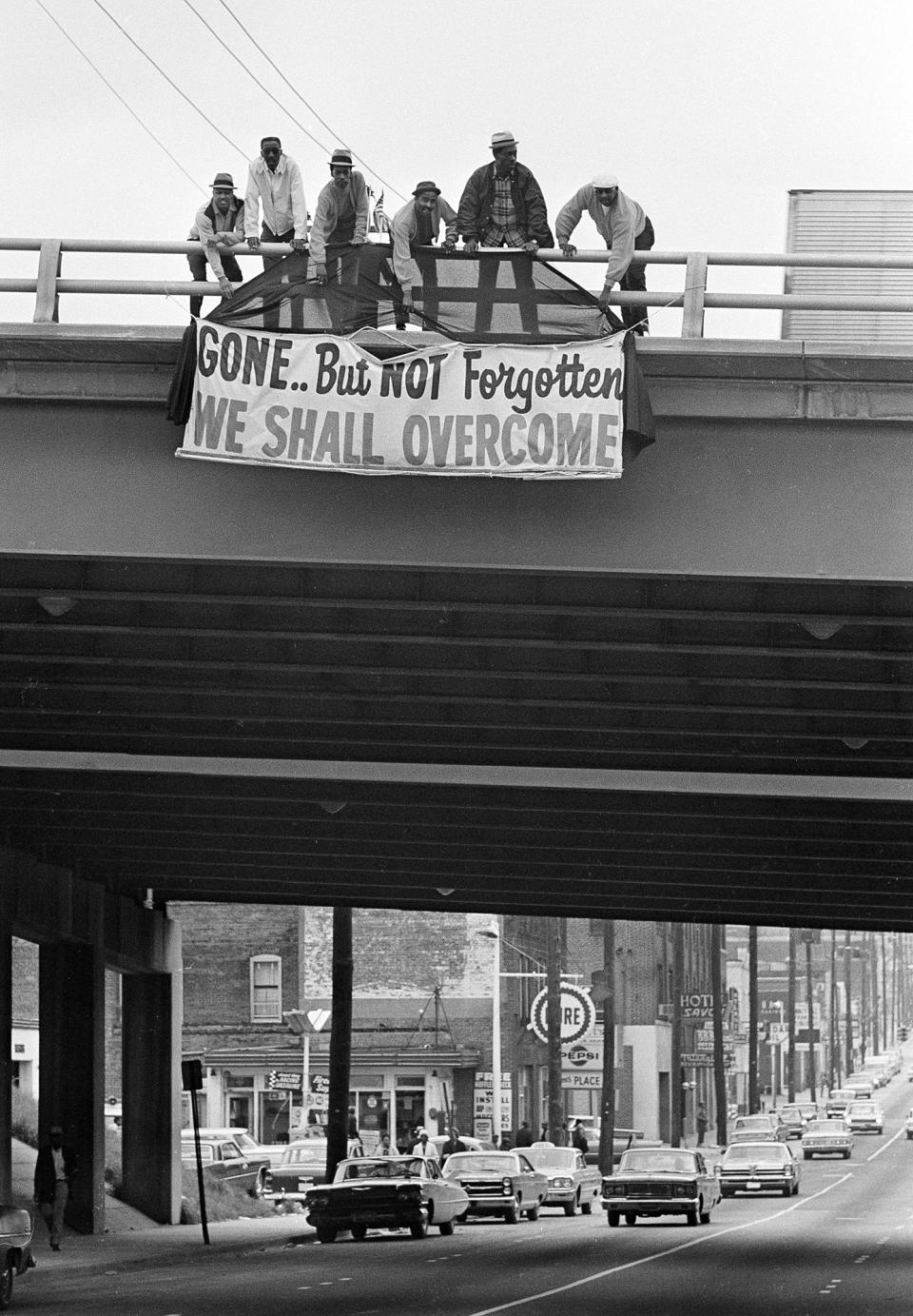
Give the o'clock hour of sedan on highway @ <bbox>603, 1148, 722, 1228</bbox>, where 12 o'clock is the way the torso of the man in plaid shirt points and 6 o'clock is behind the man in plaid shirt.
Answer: The sedan on highway is roughly at 6 o'clock from the man in plaid shirt.

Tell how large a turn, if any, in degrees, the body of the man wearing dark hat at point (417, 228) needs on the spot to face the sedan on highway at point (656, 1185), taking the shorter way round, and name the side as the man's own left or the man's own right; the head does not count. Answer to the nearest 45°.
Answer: approximately 180°

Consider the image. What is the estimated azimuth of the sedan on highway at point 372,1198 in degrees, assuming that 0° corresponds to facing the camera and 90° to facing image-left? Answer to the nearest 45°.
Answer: approximately 45°

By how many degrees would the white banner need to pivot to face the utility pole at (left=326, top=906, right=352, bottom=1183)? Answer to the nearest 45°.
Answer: approximately 180°

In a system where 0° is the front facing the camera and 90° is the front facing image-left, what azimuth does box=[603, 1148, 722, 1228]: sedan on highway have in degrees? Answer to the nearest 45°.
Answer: approximately 0°

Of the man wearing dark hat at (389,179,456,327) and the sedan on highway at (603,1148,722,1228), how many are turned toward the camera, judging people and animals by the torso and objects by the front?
2

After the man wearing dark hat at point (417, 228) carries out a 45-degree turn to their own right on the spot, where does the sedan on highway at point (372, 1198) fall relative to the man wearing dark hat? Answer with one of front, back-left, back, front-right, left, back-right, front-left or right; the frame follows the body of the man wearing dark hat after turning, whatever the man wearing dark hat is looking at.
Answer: back-right

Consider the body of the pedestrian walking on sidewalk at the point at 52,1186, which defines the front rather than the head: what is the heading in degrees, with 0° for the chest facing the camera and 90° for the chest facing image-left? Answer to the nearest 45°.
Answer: approximately 0°
